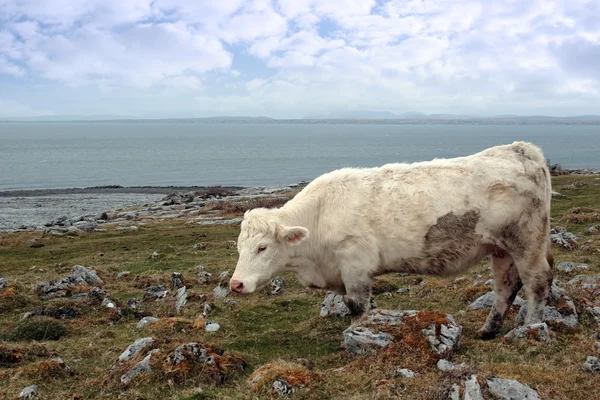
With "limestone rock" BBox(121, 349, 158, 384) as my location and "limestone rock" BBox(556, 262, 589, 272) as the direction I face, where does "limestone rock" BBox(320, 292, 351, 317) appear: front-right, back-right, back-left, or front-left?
front-left

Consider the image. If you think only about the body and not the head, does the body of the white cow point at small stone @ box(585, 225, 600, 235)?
no

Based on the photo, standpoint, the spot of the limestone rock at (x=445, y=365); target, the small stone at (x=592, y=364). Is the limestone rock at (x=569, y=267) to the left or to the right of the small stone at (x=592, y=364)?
left

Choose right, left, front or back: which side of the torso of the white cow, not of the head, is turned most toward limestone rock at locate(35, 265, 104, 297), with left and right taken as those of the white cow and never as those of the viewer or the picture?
front

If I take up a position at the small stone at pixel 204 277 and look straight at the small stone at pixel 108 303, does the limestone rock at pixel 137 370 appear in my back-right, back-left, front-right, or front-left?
front-left

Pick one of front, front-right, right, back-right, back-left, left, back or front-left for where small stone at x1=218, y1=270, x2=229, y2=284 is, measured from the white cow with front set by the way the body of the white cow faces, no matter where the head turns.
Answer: front-right

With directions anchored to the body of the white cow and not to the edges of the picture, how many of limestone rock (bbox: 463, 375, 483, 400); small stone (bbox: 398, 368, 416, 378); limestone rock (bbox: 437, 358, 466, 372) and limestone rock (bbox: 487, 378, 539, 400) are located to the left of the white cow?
4

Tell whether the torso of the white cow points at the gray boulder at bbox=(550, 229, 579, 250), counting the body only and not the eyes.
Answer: no

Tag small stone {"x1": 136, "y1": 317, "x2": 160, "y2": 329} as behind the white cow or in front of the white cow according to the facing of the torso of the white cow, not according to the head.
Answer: in front

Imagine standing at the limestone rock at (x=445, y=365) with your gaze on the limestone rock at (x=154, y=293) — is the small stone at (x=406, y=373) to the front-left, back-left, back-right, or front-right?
front-left

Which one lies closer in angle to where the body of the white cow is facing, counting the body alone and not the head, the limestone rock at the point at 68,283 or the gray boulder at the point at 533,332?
the limestone rock

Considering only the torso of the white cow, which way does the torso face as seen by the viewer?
to the viewer's left

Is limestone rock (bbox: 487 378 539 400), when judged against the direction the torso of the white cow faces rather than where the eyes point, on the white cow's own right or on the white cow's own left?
on the white cow's own left

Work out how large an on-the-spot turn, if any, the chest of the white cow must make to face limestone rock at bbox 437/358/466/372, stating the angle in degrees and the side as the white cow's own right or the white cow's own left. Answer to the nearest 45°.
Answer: approximately 90° to the white cow's own left

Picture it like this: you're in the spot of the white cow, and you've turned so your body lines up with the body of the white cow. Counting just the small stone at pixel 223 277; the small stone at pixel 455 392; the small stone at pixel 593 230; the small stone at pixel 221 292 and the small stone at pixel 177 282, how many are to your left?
1

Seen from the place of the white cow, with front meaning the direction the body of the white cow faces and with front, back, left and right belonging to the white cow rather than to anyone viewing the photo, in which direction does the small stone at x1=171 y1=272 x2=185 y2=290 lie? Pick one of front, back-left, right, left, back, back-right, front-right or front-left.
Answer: front-right

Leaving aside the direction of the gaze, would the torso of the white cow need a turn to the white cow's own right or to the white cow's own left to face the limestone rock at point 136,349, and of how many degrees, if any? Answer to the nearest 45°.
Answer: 0° — it already faces it
